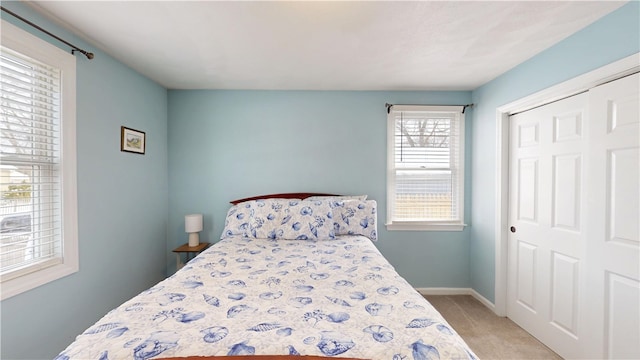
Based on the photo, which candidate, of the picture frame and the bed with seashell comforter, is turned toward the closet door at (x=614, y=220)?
the picture frame

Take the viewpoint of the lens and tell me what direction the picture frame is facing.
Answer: facing the viewer and to the right of the viewer

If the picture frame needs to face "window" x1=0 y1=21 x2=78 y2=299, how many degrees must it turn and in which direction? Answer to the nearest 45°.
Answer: approximately 90° to its right

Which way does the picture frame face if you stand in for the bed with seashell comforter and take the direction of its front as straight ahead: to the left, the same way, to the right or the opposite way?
to the left

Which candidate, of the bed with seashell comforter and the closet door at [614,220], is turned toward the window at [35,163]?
the closet door

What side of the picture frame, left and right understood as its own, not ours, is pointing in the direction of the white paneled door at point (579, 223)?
front

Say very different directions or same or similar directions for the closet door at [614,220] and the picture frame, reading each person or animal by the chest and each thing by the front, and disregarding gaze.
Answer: very different directions

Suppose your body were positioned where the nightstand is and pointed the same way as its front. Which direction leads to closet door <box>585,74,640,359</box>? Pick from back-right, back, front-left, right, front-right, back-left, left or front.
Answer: front-left

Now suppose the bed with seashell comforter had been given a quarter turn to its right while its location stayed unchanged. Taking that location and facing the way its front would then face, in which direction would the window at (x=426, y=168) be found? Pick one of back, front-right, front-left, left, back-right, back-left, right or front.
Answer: back-right

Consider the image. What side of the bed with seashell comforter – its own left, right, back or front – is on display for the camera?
front

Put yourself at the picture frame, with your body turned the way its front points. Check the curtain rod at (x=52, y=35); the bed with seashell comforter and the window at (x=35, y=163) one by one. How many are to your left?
0

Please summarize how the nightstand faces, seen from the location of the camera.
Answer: facing the viewer

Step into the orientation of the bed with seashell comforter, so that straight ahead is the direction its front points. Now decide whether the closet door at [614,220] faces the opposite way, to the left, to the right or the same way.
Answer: to the right

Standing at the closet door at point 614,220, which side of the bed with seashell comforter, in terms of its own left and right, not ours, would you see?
left

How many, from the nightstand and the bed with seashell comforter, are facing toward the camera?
2

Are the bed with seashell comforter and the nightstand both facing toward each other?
no

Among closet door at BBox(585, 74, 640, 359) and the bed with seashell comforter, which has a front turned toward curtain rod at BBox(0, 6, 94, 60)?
the closet door

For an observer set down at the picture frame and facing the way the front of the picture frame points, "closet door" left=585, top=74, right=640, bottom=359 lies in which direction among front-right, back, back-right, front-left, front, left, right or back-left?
front

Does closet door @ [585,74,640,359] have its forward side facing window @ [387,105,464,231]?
no

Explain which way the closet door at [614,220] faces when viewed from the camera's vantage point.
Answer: facing the viewer and to the left of the viewer

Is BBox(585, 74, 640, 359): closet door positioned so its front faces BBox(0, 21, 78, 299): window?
yes
